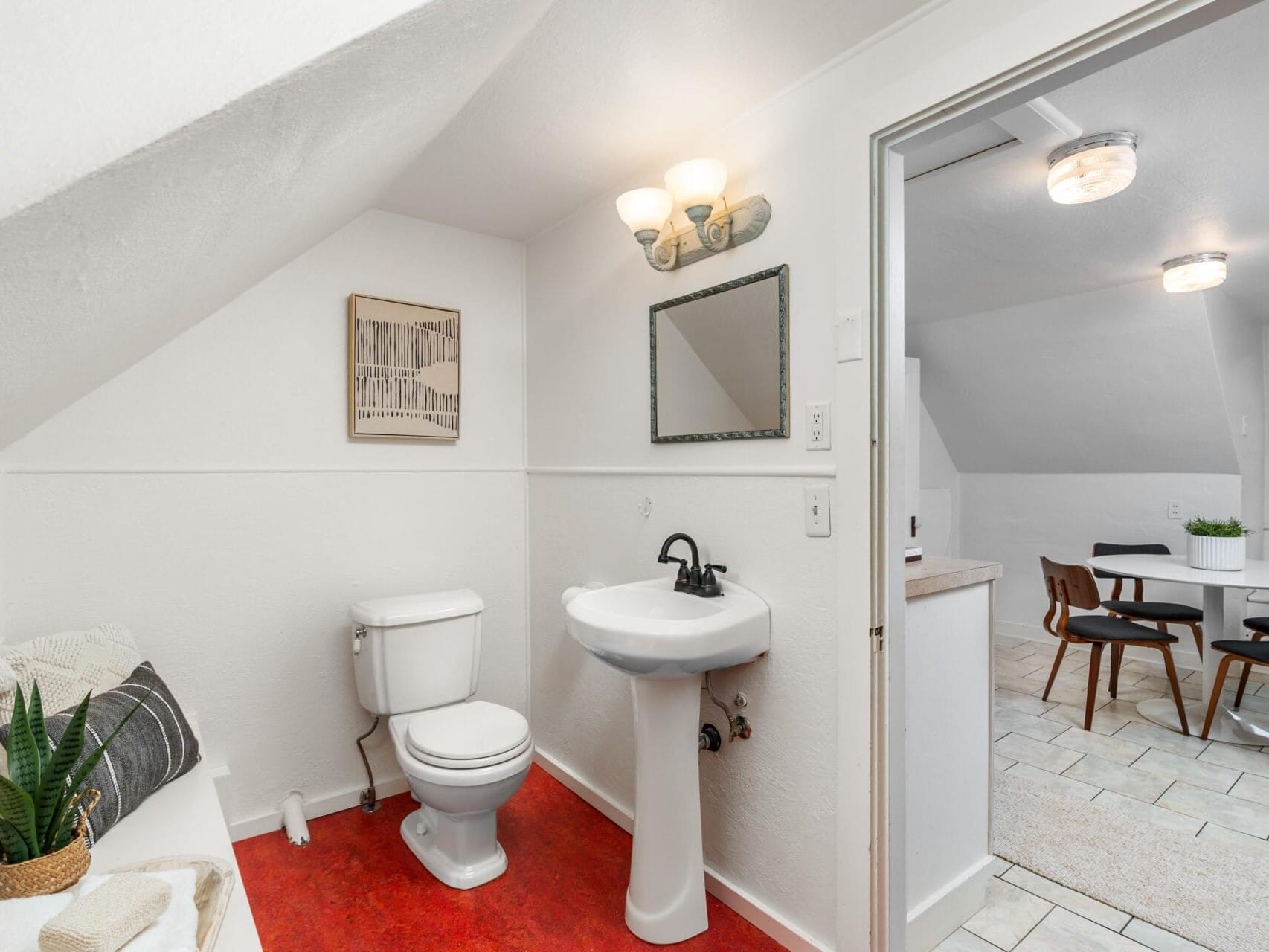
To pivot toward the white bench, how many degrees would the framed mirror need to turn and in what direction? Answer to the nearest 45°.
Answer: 0° — it already faces it

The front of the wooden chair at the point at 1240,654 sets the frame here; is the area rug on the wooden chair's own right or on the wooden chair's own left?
on the wooden chair's own left

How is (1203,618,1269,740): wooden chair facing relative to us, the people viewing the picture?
facing to the left of the viewer

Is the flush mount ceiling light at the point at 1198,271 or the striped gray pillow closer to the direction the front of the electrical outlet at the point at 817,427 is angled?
the striped gray pillow

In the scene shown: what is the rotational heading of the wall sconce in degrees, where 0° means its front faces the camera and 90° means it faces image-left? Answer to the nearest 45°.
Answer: approximately 45°

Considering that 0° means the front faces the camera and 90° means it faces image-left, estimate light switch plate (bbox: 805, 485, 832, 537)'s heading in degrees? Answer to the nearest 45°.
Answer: approximately 45°

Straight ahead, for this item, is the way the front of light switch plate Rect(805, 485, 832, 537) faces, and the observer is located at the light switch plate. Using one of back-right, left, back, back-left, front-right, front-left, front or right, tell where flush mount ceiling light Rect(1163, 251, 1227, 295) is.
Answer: back

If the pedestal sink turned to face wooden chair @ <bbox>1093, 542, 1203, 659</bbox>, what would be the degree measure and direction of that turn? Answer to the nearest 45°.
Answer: approximately 180°

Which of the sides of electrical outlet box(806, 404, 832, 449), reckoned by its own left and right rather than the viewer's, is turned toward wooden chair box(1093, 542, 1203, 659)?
back

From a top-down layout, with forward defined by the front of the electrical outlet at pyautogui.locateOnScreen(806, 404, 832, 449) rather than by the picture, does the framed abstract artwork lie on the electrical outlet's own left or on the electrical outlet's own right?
on the electrical outlet's own right

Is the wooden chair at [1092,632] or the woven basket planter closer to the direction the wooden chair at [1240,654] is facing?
the wooden chair
